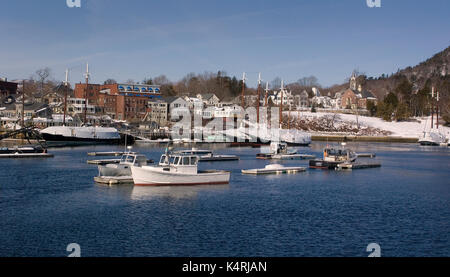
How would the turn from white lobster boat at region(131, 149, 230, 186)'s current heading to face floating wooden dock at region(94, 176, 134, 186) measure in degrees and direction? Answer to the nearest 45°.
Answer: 0° — it already faces it

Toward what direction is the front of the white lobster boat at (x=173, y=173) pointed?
to the viewer's left
